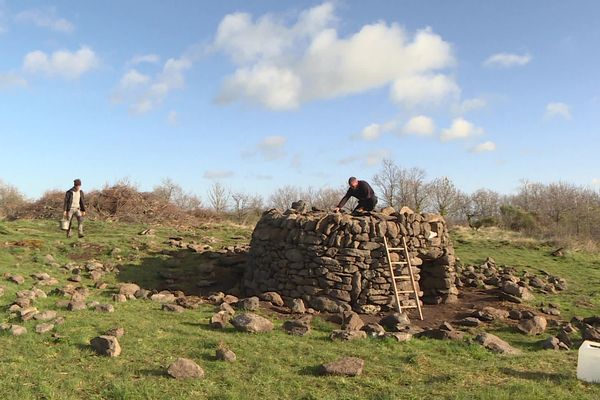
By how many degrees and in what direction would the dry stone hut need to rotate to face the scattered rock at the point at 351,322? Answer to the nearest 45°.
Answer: approximately 45° to its right

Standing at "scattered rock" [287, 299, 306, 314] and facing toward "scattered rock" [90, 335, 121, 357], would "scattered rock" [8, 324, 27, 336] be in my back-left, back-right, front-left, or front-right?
front-right

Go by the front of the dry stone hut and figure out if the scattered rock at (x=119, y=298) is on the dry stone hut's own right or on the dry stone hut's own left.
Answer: on the dry stone hut's own right

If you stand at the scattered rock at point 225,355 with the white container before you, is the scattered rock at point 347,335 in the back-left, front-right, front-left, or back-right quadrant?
front-left

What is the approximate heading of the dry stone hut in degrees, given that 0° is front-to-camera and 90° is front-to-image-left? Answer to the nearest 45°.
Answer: approximately 315°

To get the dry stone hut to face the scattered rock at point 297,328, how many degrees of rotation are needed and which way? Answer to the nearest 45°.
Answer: approximately 45° to its right

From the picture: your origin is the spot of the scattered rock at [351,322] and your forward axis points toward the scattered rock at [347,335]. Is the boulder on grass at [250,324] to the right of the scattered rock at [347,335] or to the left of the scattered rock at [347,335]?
right

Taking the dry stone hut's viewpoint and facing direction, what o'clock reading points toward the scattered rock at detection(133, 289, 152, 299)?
The scattered rock is roughly at 4 o'clock from the dry stone hut.

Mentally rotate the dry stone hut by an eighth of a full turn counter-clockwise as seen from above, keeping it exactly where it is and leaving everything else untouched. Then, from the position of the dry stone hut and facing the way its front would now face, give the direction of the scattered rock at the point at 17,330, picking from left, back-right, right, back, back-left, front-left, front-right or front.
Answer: back-right

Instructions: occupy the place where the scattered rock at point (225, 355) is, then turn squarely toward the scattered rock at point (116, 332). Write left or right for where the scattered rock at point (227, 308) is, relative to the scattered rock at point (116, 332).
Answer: right

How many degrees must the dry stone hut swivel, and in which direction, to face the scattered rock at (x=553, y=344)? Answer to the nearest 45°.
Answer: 0° — it already faces it

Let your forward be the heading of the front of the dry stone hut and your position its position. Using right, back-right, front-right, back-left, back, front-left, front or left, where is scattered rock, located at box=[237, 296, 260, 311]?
right

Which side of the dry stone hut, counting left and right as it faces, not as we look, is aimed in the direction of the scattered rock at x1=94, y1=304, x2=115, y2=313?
right
